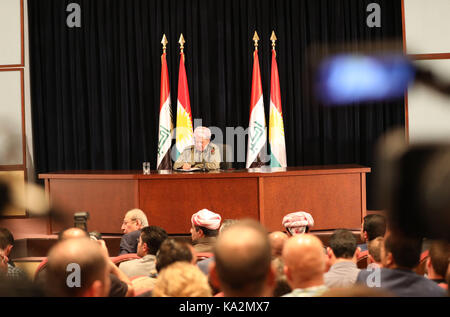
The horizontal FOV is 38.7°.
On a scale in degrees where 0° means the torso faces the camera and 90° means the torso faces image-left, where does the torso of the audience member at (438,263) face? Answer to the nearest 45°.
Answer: approximately 180°

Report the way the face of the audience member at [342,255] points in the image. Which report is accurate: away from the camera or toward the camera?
away from the camera

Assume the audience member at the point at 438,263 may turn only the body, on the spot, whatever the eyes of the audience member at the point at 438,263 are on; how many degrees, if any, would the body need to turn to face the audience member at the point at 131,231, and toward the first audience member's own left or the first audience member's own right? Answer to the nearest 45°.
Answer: approximately 45° to the first audience member's own left

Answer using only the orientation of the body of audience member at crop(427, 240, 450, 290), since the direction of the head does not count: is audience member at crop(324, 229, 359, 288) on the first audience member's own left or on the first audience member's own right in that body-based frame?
on the first audience member's own left

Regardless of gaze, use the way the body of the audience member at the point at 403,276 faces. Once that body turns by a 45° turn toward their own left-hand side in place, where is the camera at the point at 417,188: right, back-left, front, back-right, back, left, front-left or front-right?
left

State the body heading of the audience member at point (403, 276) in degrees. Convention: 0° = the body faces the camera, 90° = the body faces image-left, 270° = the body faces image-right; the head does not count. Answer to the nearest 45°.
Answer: approximately 135°

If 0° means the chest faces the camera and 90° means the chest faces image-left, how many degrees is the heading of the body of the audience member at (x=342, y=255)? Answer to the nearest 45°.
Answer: approximately 180°

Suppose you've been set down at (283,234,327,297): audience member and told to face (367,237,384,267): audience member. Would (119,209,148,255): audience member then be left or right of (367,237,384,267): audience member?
left

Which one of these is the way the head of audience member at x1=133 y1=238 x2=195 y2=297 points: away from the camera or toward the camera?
away from the camera

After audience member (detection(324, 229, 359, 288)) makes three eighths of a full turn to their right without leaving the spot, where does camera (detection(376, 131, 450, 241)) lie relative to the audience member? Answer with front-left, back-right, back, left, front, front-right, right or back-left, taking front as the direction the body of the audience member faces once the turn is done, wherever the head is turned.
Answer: front-right

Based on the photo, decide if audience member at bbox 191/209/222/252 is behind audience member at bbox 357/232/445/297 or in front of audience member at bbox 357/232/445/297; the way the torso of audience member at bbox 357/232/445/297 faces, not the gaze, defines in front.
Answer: in front
